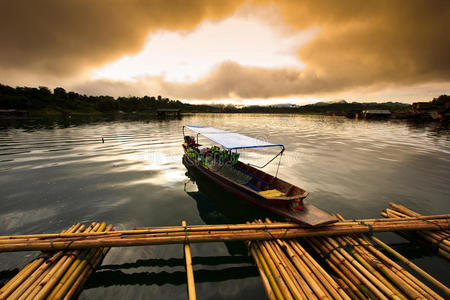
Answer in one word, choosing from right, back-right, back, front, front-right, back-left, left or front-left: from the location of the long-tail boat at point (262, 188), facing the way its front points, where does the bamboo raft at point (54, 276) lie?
right

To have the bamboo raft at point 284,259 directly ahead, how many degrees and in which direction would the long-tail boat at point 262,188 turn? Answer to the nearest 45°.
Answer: approximately 45° to its right

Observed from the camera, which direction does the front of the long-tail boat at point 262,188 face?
facing the viewer and to the right of the viewer
